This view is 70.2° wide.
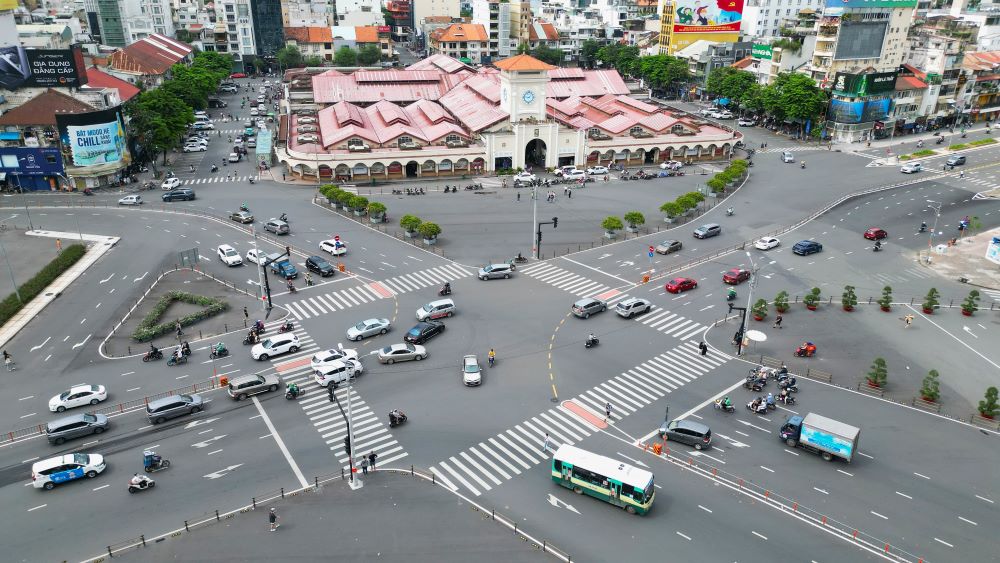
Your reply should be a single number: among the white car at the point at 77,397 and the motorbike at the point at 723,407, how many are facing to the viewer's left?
2

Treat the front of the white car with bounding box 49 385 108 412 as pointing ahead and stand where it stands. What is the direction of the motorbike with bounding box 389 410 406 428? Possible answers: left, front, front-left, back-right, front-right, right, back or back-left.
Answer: back-left

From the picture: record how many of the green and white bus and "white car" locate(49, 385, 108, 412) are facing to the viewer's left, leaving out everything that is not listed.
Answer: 1

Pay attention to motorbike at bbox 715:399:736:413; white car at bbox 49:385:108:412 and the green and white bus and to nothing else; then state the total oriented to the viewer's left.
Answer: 2

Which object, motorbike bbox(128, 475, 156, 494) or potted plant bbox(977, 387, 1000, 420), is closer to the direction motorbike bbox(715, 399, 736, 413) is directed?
the motorbike

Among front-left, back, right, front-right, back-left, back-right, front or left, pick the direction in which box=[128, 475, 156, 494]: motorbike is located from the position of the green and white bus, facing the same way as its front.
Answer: back-right

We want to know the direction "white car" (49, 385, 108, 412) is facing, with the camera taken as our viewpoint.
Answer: facing to the left of the viewer

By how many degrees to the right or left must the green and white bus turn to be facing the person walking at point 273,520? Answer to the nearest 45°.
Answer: approximately 135° to its right

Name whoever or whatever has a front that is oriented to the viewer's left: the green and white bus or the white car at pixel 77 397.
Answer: the white car

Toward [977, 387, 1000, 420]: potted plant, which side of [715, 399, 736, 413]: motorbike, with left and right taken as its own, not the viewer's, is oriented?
back

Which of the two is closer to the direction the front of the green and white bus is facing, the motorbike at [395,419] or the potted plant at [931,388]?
the potted plant

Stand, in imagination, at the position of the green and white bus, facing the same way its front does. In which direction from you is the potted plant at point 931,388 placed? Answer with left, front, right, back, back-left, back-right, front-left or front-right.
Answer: left

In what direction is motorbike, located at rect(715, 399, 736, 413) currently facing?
to the viewer's left

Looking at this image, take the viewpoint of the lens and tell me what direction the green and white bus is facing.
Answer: facing the viewer and to the right of the viewer

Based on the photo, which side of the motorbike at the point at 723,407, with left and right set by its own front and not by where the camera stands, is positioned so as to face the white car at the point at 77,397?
front
